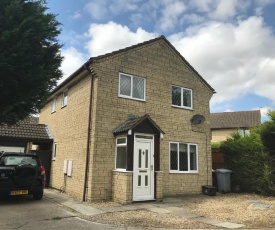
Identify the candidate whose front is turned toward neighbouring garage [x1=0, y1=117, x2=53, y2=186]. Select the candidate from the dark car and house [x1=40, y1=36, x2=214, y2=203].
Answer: the dark car

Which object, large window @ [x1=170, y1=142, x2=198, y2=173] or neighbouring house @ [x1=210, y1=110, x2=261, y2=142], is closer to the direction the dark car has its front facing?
the neighbouring house

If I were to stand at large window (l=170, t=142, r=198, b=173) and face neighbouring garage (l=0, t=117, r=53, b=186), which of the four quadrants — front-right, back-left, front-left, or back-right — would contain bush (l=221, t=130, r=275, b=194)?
back-right

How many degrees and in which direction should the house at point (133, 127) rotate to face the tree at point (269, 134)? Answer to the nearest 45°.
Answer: approximately 45° to its left

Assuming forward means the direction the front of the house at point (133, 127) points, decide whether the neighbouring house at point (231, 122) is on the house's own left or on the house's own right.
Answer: on the house's own left

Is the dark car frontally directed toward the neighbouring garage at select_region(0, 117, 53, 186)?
yes

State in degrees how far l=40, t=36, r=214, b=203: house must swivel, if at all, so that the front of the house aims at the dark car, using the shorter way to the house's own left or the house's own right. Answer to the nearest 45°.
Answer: approximately 90° to the house's own right

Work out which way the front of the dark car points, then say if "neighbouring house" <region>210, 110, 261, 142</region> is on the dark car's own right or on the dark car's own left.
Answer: on the dark car's own right

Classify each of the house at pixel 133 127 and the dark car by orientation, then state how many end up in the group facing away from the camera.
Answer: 1

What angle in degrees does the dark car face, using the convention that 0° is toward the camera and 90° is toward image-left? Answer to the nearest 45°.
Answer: approximately 180°

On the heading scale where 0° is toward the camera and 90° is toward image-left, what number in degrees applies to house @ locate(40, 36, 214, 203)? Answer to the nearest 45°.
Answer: approximately 315°

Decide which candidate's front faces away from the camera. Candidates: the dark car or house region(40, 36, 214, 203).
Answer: the dark car

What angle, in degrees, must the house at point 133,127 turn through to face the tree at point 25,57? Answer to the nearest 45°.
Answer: approximately 90° to its right

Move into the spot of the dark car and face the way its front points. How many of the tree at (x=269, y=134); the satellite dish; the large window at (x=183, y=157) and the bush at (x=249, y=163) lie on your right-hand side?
4

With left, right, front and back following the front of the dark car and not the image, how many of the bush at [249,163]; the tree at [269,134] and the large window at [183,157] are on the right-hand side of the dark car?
3

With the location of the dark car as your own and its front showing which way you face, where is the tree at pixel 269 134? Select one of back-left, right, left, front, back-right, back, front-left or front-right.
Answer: right
